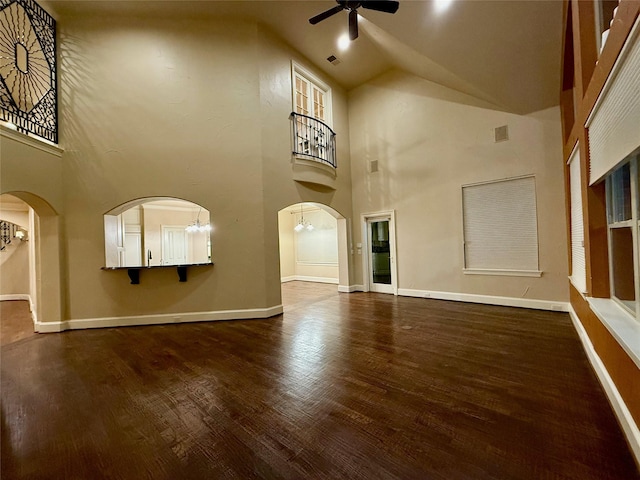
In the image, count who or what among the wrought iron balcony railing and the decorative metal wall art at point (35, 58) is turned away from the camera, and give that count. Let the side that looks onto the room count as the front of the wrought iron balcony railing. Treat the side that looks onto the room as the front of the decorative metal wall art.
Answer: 0

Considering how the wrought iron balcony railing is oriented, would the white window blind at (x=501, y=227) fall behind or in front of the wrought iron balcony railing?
in front

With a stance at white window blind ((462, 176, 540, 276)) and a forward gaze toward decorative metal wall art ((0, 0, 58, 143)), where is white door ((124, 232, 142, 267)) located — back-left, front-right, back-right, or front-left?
front-right

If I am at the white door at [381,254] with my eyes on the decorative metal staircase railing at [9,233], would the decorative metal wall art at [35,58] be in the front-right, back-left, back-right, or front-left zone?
front-left

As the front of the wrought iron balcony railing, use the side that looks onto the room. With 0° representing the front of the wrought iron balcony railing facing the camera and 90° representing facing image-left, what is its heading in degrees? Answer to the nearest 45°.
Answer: approximately 315°

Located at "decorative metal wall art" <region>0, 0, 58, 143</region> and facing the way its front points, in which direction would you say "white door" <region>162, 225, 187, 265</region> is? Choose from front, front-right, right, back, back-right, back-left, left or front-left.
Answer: left

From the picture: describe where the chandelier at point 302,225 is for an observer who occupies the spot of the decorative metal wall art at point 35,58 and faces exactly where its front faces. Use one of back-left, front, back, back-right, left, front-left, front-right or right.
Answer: front-left

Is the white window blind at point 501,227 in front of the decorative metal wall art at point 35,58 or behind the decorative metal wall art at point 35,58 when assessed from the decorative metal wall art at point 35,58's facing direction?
in front

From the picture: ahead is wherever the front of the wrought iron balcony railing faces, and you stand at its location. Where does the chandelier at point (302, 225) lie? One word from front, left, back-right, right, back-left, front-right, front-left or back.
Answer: back-left

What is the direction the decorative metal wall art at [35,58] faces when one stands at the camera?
facing the viewer and to the right of the viewer

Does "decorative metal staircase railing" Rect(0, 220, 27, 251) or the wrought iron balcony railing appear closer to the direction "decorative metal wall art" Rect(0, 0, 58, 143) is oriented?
the wrought iron balcony railing
